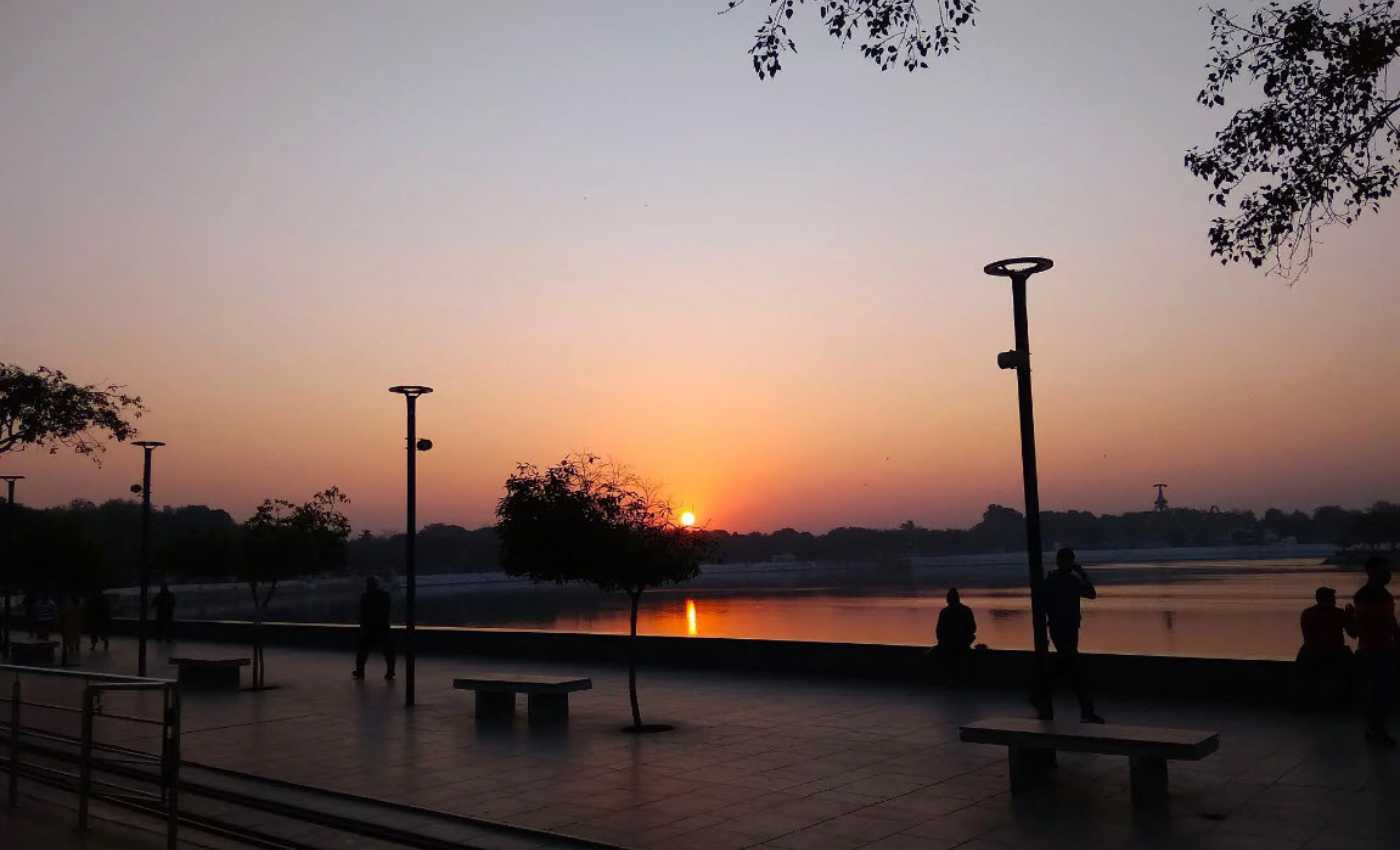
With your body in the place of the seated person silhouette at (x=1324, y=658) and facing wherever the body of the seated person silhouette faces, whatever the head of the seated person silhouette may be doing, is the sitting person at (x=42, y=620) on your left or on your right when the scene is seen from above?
on your left

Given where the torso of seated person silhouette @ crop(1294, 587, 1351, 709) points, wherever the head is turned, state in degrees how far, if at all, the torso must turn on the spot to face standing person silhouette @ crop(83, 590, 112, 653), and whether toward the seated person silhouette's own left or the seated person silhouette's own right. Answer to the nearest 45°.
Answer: approximately 90° to the seated person silhouette's own left

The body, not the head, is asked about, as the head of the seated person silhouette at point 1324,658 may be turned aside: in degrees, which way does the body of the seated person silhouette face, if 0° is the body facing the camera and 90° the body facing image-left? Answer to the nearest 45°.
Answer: approximately 180°

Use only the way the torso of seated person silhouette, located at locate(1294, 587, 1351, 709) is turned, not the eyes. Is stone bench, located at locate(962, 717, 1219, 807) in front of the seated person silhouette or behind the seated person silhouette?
behind

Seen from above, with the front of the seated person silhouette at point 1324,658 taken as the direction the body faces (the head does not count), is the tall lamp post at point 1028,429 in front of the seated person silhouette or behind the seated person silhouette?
behind

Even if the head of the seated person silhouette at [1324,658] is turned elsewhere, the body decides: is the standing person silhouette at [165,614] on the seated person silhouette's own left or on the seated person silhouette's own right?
on the seated person silhouette's own left

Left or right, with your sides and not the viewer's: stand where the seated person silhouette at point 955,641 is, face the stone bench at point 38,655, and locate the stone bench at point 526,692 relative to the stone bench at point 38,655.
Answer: left
